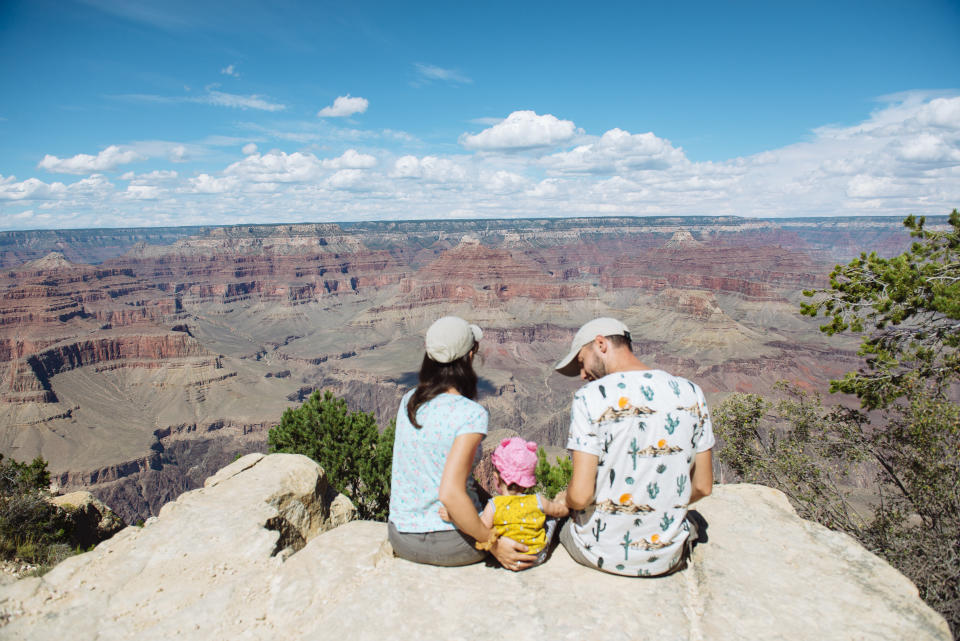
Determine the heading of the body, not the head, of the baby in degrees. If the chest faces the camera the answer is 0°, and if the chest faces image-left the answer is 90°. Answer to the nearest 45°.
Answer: approximately 180°

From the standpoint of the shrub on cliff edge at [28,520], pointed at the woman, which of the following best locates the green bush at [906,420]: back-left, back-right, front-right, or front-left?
front-left

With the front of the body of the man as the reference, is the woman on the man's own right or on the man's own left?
on the man's own left

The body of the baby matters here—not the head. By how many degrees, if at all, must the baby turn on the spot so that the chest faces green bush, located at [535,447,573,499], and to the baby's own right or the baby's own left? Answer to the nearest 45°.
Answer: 0° — they already face it

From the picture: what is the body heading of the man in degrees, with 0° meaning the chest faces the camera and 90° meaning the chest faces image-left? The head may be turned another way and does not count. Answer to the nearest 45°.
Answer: approximately 180°

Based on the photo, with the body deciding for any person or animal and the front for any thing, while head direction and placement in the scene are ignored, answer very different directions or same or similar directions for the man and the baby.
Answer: same or similar directions

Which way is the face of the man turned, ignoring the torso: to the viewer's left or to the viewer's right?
to the viewer's left

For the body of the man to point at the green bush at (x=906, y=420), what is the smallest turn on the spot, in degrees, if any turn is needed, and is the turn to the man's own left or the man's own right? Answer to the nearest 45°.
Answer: approximately 45° to the man's own right

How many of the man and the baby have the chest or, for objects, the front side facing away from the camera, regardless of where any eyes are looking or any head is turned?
2

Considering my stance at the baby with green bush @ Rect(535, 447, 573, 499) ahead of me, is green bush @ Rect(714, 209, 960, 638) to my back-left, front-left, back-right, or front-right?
front-right

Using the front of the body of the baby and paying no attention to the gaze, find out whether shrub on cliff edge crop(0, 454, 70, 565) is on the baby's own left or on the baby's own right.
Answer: on the baby's own left

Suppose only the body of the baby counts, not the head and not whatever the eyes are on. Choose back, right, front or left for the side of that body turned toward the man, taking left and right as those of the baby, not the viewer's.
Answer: right
